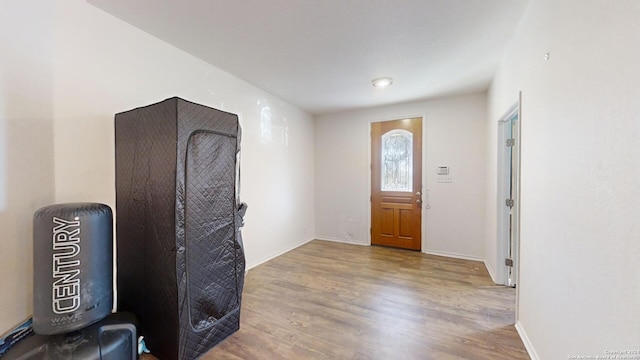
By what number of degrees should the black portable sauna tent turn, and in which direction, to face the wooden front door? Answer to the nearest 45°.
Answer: approximately 45° to its left

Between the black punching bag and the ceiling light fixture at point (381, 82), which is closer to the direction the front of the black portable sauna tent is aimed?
the ceiling light fixture

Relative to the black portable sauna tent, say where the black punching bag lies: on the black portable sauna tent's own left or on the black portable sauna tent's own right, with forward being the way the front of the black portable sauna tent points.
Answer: on the black portable sauna tent's own right

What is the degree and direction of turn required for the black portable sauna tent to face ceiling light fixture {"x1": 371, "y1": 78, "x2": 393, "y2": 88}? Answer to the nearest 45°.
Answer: approximately 45° to its left

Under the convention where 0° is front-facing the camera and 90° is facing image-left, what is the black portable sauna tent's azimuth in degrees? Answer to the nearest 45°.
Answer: approximately 315°
